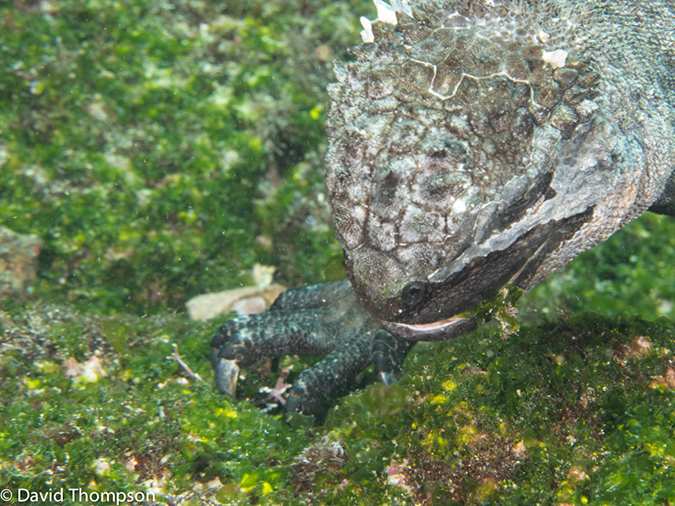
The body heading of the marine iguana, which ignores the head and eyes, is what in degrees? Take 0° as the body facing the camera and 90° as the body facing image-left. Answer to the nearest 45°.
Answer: approximately 45°
